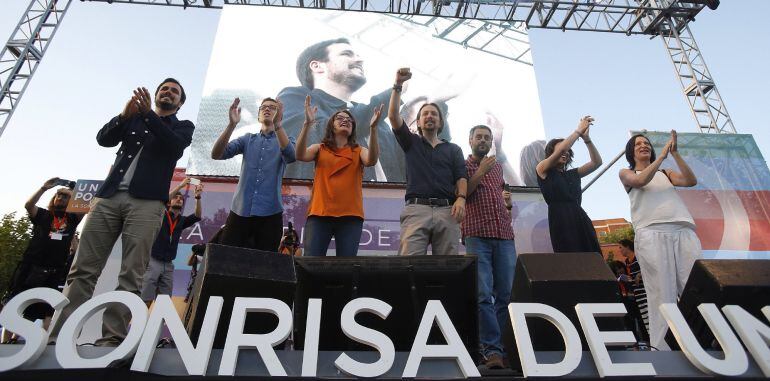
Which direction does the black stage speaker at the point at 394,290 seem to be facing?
away from the camera

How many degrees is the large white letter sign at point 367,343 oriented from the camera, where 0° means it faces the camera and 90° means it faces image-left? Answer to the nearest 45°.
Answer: approximately 0°

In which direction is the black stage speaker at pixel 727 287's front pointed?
away from the camera

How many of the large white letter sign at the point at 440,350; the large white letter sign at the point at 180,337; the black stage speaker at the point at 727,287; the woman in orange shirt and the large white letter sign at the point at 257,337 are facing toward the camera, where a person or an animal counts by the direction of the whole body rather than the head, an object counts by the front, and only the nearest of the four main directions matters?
4

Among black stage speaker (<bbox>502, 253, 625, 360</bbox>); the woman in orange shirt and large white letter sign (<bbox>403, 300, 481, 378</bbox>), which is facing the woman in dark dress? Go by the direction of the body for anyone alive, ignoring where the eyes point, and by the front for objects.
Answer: the black stage speaker
